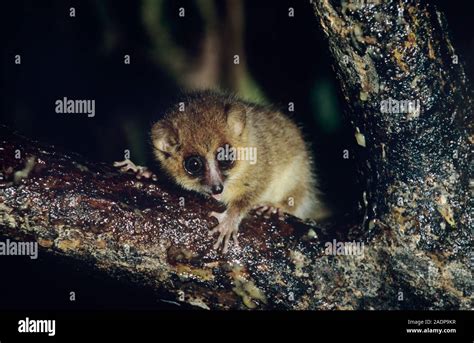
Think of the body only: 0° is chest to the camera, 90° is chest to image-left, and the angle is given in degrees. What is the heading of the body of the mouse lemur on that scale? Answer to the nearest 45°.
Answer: approximately 45°
